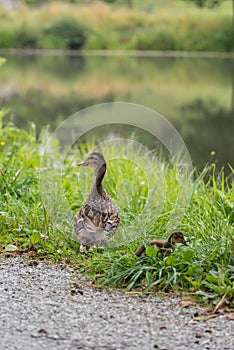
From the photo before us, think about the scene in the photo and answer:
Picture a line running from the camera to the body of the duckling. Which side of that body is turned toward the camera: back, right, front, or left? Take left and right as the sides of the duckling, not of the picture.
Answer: right

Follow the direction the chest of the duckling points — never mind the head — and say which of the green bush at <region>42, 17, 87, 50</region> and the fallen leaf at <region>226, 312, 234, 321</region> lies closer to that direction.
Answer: the fallen leaf

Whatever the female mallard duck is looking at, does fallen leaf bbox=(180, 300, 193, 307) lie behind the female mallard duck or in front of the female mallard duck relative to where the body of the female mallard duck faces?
behind

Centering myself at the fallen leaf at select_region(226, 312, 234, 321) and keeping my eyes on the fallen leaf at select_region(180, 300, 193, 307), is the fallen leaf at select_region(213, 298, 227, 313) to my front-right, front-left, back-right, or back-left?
front-right

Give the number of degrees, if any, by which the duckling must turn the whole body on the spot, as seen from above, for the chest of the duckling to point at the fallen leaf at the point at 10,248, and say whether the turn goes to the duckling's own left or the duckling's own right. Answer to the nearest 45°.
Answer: approximately 180°

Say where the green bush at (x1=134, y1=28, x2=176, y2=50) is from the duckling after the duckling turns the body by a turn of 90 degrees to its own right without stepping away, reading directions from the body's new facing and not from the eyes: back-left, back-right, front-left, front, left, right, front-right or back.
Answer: back
